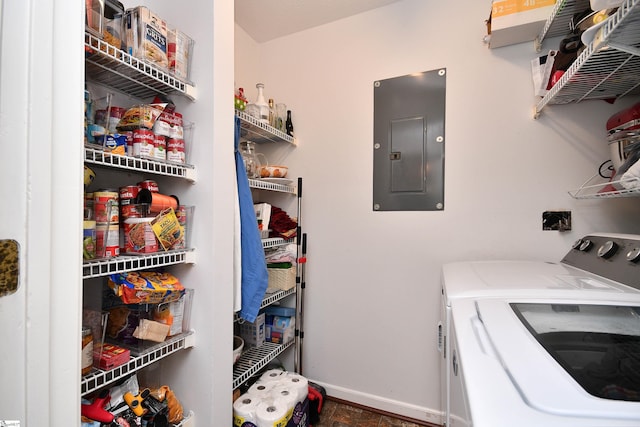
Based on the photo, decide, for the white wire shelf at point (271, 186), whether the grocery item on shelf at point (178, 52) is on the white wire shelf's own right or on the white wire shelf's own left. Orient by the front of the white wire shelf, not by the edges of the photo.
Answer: on the white wire shelf's own right

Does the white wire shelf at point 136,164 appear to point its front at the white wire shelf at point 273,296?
no

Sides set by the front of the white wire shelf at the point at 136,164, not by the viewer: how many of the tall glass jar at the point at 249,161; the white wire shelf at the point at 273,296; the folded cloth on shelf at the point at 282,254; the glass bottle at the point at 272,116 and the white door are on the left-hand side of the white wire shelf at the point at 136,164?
4

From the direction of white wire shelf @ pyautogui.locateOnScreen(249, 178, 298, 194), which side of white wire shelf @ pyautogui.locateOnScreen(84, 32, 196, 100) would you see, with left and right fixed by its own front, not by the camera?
left

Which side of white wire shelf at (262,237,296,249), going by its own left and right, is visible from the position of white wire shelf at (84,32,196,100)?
right

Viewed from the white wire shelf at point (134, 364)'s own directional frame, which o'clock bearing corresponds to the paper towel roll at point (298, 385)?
The paper towel roll is roughly at 10 o'clock from the white wire shelf.

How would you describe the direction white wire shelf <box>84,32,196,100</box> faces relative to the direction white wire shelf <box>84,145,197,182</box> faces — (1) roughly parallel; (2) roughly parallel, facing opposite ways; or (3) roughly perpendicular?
roughly parallel

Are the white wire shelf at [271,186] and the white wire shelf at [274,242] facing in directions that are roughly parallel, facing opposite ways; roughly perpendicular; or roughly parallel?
roughly parallel

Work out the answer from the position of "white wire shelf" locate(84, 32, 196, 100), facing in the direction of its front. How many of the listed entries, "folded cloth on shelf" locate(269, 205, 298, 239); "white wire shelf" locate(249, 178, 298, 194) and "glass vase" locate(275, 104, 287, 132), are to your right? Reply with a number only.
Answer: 0

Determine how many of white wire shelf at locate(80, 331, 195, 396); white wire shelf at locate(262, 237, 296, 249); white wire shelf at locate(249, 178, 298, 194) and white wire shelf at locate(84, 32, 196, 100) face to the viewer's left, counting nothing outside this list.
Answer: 0

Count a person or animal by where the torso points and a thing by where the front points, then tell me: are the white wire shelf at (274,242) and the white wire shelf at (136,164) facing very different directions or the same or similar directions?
same or similar directions

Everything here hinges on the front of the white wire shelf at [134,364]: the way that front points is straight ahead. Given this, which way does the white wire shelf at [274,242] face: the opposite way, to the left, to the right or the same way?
the same way

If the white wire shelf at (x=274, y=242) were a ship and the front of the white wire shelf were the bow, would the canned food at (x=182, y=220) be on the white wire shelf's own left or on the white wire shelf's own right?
on the white wire shelf's own right

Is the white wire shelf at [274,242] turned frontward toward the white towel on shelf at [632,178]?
yes

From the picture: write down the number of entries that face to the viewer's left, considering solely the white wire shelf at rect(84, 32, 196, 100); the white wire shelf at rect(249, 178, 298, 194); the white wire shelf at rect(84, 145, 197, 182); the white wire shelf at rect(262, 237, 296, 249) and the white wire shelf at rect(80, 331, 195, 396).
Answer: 0

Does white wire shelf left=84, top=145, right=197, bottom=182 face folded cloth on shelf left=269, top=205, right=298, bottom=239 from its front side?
no

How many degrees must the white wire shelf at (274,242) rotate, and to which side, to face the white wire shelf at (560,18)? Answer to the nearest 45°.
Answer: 0° — it already faces it

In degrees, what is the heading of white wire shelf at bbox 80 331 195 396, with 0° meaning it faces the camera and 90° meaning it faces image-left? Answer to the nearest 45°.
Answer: approximately 315°
